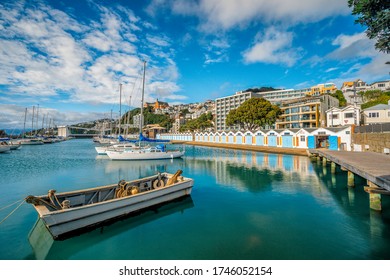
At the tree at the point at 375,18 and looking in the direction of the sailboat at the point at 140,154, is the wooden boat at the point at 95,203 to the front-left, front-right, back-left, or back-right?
front-left

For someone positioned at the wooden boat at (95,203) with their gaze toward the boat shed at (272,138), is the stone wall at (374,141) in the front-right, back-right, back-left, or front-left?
front-right

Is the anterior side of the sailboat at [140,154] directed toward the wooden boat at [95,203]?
no

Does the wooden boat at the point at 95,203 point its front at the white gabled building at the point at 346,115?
no

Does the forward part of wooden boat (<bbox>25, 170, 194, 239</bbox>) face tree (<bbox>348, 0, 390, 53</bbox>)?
no
